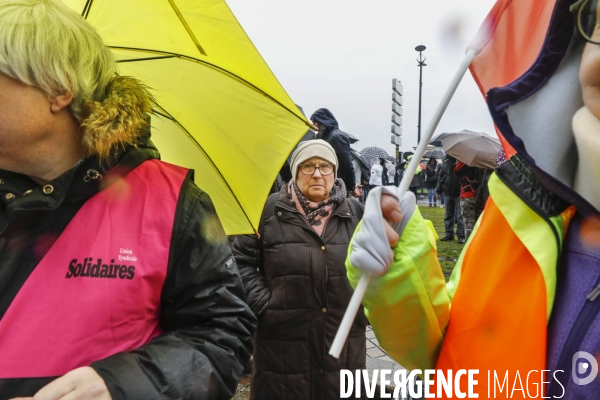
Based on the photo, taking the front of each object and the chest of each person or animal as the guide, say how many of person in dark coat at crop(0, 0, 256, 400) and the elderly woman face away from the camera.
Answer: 0

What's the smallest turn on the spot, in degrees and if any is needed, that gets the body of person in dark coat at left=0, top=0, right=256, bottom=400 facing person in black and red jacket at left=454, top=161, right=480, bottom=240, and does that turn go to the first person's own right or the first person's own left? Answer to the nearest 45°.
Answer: approximately 180°

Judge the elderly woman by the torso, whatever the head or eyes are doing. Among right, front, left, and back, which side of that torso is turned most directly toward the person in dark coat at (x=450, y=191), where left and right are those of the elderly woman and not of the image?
back

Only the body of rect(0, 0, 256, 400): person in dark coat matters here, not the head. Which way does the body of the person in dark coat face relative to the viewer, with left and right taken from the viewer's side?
facing the viewer and to the left of the viewer

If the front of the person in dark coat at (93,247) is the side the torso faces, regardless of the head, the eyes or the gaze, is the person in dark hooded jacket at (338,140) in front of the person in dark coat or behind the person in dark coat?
behind

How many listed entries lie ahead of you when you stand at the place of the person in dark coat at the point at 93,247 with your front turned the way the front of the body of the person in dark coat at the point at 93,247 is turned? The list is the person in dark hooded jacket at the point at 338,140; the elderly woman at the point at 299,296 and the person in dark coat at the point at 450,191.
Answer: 0

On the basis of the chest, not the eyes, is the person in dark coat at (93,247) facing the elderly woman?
no

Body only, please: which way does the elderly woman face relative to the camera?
toward the camera

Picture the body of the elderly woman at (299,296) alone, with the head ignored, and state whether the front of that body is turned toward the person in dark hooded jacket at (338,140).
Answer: no

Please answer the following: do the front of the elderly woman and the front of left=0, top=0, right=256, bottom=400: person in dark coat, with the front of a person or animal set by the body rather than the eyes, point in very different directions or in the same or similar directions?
same or similar directions

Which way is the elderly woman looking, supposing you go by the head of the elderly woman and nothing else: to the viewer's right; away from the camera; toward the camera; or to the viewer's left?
toward the camera
